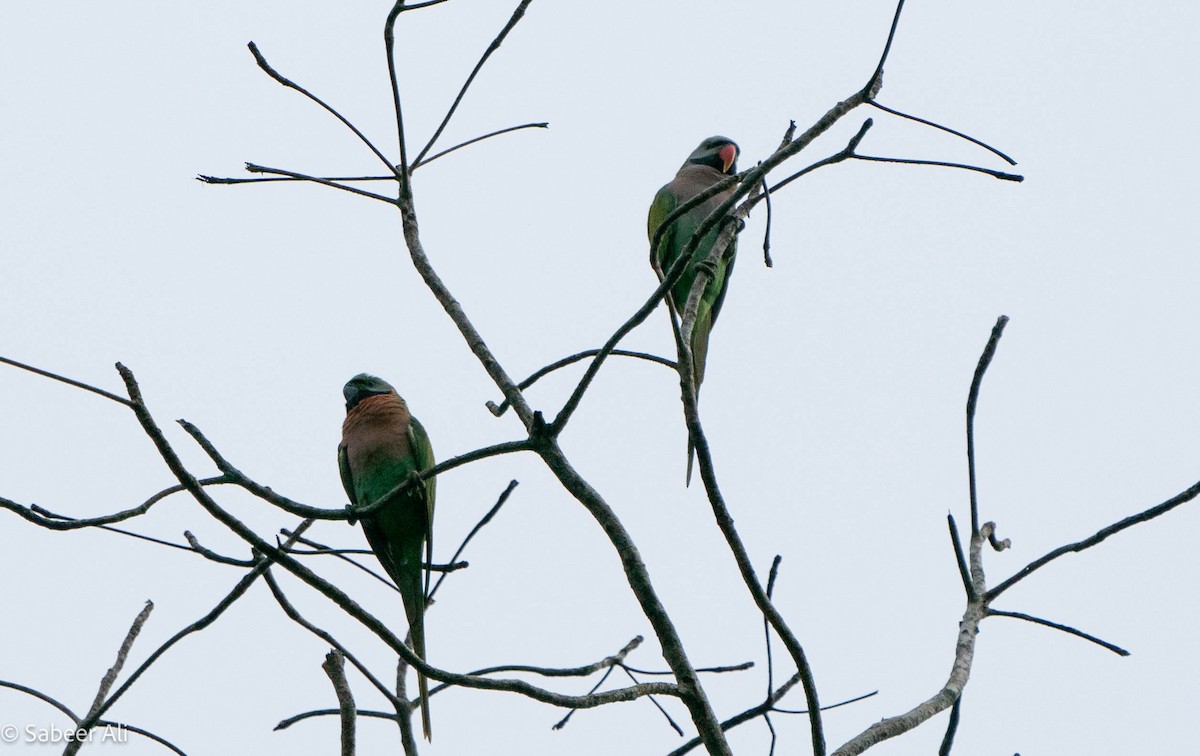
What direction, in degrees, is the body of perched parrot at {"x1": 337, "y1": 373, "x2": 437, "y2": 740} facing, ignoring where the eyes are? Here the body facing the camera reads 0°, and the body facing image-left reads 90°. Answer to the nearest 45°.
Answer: approximately 45°

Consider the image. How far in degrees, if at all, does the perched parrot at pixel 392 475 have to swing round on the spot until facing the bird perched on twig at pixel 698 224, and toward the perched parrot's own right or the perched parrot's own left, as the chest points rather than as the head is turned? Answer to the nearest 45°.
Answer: approximately 135° to the perched parrot's own left
